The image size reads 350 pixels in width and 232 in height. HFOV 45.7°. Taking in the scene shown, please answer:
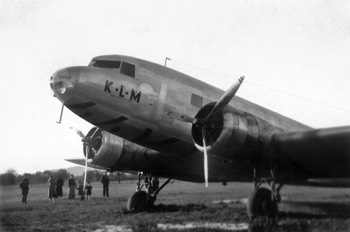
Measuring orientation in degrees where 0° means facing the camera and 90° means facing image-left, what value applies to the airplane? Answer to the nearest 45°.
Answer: approximately 45°
